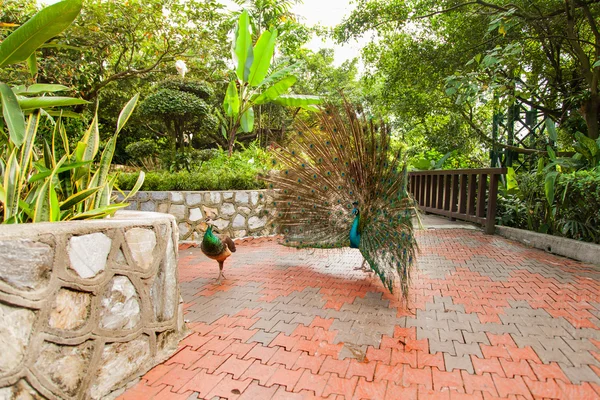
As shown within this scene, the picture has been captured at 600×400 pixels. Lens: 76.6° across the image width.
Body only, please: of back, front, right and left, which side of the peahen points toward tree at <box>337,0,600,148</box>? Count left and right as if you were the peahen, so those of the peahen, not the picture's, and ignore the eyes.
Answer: back

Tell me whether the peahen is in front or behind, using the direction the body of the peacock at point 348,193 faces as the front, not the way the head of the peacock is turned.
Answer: in front

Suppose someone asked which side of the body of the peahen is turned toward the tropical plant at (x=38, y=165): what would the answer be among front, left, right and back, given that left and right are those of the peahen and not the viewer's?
front

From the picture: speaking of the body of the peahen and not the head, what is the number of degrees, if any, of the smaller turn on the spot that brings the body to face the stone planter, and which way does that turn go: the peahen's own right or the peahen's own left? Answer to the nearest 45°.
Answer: approximately 45° to the peahen's own left

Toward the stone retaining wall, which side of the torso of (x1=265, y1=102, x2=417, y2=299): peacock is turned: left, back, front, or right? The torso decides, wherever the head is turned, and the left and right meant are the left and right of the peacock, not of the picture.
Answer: right

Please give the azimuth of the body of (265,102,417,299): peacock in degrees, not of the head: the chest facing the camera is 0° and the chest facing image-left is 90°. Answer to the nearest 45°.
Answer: approximately 45°

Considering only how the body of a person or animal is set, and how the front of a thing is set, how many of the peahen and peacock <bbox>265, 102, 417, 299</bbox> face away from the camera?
0

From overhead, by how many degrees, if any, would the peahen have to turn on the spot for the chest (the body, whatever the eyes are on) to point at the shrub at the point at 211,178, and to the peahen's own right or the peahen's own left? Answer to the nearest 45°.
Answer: approximately 135° to the peahen's own right

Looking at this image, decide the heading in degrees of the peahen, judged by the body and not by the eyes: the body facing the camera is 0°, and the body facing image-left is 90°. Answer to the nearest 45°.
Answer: approximately 45°

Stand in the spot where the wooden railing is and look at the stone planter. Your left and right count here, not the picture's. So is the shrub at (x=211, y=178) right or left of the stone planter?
right

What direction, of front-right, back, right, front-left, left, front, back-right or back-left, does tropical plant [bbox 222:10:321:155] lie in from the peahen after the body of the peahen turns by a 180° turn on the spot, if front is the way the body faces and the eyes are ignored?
front-left

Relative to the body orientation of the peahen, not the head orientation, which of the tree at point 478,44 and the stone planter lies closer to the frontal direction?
the stone planter

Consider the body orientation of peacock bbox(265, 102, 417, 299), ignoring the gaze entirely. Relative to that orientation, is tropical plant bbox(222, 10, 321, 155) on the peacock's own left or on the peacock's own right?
on the peacock's own right

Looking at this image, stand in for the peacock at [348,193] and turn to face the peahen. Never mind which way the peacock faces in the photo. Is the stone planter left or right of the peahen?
left

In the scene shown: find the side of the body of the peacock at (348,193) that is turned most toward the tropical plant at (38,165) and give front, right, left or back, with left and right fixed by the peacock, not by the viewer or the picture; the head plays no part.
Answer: front
